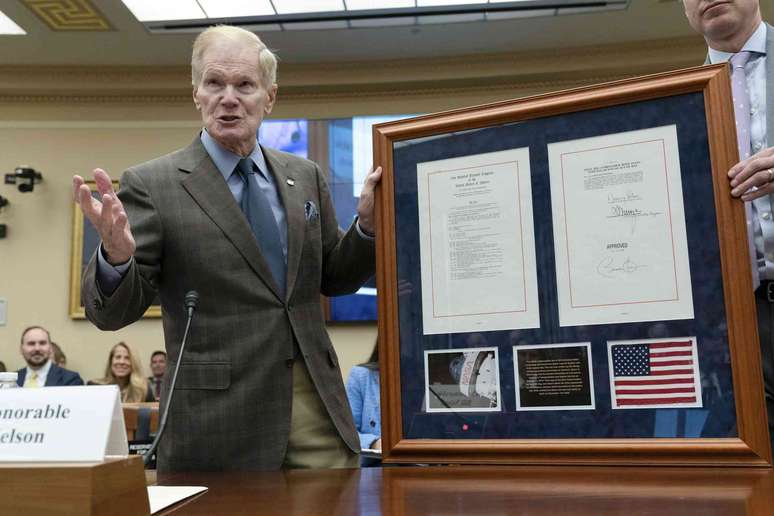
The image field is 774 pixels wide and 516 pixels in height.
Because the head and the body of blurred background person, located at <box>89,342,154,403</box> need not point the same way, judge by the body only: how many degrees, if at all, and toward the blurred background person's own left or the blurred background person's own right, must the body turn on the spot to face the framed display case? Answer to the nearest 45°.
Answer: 0° — they already face it

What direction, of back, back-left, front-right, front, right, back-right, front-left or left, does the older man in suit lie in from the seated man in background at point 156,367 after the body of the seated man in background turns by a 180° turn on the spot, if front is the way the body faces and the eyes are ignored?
back

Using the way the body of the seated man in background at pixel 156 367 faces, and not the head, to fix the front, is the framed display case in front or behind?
in front

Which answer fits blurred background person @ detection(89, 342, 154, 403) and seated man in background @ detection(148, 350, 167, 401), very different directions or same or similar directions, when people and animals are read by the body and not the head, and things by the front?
same or similar directions

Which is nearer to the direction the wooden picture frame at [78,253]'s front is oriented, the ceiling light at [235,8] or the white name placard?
the white name placard

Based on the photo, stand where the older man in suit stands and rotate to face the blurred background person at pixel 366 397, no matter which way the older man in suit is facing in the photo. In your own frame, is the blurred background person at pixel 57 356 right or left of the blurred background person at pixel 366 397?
left

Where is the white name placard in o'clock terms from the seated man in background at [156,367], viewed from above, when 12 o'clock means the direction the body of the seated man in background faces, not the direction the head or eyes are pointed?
The white name placard is roughly at 12 o'clock from the seated man in background.

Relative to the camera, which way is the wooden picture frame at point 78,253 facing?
toward the camera

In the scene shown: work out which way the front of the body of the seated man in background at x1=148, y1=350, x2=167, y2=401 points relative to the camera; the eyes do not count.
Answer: toward the camera

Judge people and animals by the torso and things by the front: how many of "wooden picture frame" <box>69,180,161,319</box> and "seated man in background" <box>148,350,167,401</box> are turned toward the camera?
2

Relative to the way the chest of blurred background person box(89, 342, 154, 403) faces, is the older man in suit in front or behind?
in front
